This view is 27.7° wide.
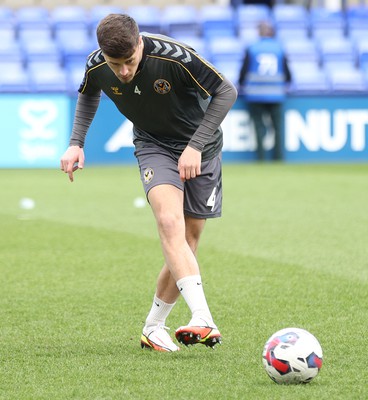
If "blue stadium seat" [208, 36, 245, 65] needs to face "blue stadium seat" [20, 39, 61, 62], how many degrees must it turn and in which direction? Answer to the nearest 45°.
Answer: approximately 90° to its right

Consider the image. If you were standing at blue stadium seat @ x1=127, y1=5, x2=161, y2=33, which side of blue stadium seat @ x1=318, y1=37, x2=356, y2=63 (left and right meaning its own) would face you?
right

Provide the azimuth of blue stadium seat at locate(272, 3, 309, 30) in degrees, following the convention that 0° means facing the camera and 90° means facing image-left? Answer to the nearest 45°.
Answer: approximately 0°

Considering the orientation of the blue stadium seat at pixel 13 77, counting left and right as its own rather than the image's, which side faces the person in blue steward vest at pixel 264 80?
left

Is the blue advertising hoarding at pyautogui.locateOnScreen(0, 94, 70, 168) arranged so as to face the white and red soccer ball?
yes

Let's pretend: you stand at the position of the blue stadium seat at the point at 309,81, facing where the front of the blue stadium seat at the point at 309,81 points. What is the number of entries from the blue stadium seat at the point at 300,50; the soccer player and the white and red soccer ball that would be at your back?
1

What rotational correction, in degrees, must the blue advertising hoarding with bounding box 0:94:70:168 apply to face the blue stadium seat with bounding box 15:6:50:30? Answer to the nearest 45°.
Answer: approximately 180°
